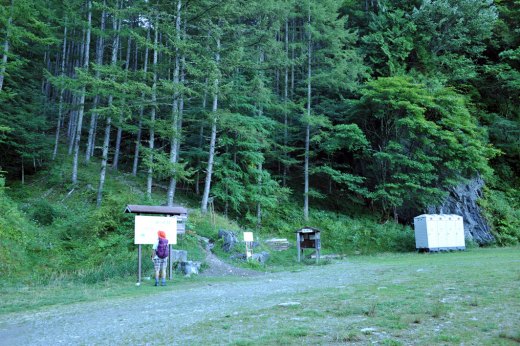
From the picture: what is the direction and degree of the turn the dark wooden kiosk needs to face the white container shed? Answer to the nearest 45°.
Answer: approximately 135° to its left

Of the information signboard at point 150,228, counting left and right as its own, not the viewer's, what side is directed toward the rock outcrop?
left

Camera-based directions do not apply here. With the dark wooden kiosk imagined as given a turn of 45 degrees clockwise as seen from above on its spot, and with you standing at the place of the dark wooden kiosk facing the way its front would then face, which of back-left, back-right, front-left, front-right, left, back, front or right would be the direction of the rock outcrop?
back

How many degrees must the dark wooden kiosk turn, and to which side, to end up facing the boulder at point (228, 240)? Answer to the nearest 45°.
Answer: approximately 45° to its right

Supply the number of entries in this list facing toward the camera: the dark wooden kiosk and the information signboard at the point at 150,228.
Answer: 2

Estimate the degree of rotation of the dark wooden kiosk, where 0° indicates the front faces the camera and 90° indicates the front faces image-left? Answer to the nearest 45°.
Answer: approximately 0°

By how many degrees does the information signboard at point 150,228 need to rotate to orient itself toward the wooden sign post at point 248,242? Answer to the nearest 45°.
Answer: approximately 135° to its left

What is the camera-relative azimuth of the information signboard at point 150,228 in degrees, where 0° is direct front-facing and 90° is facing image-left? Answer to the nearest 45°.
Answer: approximately 0°
